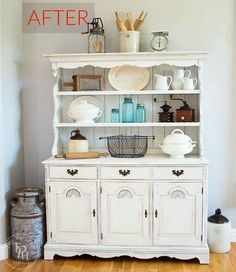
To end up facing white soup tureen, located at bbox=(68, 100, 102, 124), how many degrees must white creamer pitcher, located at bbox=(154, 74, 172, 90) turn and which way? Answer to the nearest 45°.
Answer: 0° — it already faces it

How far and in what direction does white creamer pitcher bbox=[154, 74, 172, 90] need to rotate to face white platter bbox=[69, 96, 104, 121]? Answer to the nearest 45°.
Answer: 0° — it already faces it

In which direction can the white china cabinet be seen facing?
toward the camera

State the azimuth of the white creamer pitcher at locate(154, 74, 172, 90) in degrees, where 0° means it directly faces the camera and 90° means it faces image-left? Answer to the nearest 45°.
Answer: approximately 90°
